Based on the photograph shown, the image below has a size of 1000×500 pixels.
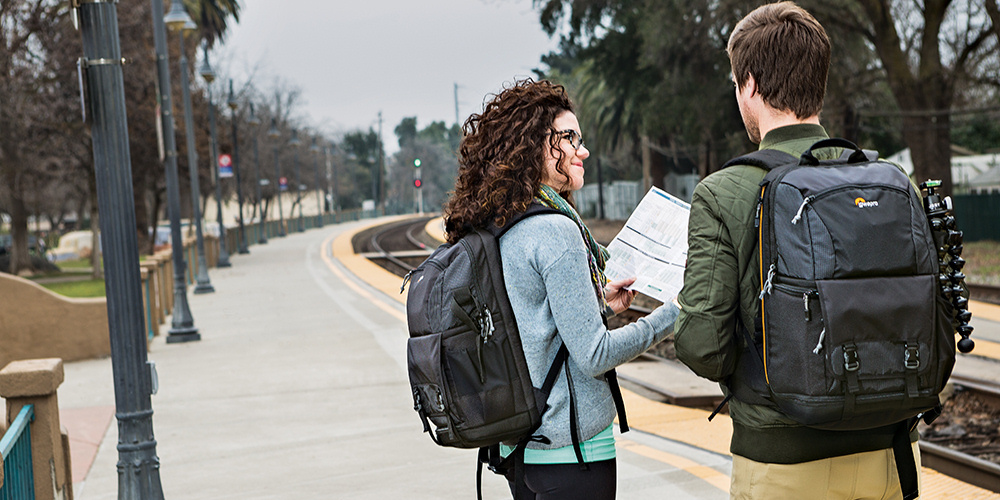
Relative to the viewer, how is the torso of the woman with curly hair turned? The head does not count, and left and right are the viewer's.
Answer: facing to the right of the viewer

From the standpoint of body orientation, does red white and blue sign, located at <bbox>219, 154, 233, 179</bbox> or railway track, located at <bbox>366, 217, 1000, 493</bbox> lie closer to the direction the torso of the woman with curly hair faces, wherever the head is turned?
the railway track

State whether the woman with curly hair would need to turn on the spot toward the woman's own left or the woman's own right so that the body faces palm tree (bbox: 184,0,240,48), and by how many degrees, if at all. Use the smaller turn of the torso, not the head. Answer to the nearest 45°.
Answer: approximately 90° to the woman's own left

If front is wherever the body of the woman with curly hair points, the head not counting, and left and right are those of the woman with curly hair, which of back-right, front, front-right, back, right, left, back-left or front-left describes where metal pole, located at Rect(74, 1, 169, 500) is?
back-left

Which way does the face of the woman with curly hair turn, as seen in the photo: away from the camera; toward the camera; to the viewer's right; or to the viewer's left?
to the viewer's right

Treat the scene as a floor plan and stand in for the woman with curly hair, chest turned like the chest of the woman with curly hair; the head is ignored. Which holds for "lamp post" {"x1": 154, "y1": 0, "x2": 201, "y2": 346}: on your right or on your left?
on your left

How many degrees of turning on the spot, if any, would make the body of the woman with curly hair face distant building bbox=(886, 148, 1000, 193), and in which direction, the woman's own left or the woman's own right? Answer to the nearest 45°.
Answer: approximately 45° to the woman's own left

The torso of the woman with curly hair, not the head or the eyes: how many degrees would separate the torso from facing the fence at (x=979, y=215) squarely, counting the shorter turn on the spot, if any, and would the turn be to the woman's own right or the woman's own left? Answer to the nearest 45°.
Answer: approximately 45° to the woman's own left

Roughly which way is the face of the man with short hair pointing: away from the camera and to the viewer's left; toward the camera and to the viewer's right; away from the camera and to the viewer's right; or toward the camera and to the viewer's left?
away from the camera and to the viewer's left
